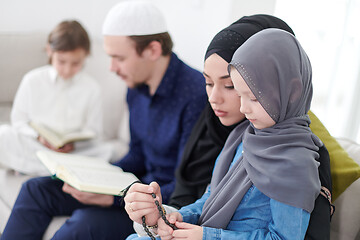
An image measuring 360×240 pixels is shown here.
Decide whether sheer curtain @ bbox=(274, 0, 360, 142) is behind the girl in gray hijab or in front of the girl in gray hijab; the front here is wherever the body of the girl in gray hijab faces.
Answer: behind

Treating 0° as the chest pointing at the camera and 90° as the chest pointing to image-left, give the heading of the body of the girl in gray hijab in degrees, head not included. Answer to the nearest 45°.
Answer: approximately 45°
